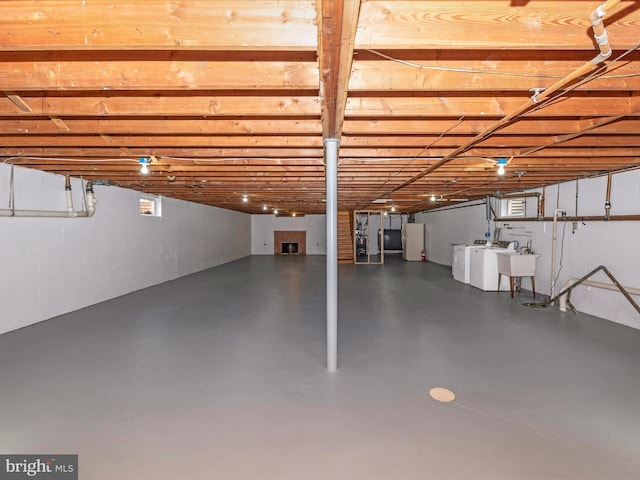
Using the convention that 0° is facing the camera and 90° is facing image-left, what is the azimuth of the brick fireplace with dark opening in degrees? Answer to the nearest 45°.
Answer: approximately 0°

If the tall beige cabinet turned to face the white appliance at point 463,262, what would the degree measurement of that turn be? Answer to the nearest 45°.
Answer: approximately 90° to its left

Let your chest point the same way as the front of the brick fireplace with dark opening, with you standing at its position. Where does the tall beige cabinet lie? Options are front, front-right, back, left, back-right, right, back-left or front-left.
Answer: front-left

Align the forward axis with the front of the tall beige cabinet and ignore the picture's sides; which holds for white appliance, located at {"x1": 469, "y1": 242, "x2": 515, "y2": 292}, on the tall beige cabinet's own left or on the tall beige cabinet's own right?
on the tall beige cabinet's own left
